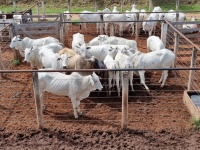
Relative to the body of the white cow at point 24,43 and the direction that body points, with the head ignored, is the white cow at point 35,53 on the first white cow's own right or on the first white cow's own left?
on the first white cow's own left

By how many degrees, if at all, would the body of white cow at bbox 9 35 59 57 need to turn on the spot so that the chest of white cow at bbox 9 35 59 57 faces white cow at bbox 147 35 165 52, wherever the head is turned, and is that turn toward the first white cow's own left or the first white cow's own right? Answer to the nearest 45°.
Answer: approximately 180°

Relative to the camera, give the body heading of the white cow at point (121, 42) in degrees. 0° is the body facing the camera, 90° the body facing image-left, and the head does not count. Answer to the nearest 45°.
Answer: approximately 90°

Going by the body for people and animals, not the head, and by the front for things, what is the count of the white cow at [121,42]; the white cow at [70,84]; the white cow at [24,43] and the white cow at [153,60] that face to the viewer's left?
3

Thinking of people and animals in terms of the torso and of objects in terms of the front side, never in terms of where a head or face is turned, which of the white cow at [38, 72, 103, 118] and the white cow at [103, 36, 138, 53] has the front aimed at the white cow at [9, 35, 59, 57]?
the white cow at [103, 36, 138, 53]

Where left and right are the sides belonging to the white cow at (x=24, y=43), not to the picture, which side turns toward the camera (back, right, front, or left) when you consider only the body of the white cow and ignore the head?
left

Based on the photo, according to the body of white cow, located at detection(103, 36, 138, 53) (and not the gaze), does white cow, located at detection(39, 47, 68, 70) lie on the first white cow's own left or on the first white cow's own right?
on the first white cow's own left

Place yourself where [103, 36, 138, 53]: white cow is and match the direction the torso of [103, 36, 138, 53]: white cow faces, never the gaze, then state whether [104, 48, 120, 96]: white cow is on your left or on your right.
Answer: on your left
